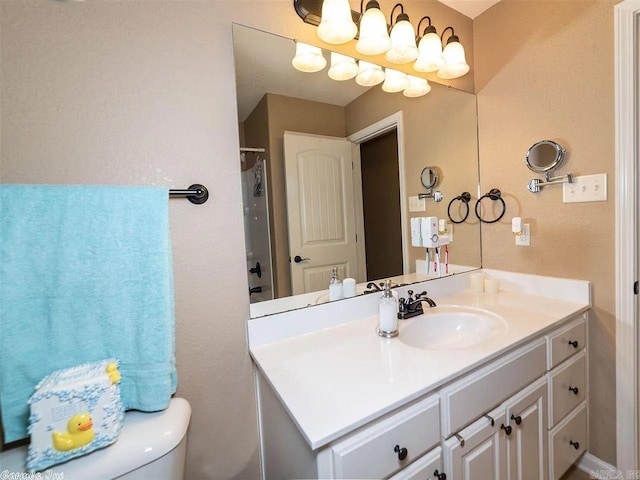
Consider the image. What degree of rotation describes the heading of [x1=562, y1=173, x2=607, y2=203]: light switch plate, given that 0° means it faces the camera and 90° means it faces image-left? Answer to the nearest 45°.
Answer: approximately 45°

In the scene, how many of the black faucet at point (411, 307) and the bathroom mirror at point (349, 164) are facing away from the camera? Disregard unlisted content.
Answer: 0

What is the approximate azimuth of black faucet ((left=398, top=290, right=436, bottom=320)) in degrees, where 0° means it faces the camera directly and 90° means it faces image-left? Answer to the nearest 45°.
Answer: approximately 315°

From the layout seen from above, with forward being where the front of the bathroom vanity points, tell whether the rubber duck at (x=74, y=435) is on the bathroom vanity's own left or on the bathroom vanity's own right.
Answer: on the bathroom vanity's own right

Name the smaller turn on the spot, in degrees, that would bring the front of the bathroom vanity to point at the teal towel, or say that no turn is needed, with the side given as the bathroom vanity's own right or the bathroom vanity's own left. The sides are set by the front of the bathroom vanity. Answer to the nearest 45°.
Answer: approximately 90° to the bathroom vanity's own right

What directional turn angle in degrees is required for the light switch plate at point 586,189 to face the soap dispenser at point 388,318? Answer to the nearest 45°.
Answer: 0° — it already faces it

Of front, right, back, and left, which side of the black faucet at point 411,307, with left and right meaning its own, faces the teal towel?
right

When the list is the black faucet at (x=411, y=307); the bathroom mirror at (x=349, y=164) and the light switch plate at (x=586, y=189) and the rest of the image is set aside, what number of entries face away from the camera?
0

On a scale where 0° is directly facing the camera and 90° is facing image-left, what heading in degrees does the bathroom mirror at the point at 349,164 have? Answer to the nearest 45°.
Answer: approximately 315°

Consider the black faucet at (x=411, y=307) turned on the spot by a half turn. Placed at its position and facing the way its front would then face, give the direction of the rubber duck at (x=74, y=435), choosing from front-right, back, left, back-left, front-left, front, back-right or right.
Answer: left

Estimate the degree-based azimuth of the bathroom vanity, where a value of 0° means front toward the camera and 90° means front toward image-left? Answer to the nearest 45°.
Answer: approximately 315°

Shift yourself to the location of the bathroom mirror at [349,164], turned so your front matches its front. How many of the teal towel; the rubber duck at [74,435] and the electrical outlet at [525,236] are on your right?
2

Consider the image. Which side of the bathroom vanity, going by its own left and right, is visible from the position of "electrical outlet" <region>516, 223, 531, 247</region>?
left

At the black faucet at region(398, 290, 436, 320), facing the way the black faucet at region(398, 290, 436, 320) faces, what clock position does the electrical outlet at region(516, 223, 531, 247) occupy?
The electrical outlet is roughly at 9 o'clock from the black faucet.

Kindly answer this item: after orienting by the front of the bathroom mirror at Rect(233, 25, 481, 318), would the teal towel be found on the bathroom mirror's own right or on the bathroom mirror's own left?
on the bathroom mirror's own right
